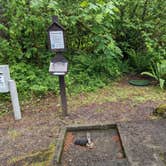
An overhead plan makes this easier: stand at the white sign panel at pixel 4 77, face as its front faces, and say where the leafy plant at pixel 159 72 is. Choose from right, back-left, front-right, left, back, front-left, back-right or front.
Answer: left

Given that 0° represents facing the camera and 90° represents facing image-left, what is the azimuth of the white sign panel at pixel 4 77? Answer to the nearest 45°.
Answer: approximately 0°

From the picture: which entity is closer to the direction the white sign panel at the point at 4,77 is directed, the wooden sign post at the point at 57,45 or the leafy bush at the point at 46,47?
the wooden sign post

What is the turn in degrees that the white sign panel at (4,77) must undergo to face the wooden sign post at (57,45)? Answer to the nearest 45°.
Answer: approximately 45° to its left

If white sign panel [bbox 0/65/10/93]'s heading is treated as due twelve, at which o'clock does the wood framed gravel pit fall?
The wood framed gravel pit is roughly at 11 o'clock from the white sign panel.

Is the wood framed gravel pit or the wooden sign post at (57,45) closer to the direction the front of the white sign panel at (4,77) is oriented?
the wood framed gravel pit
